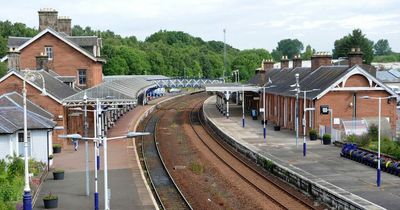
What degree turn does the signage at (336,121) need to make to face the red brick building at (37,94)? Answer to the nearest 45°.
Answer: approximately 45° to its right

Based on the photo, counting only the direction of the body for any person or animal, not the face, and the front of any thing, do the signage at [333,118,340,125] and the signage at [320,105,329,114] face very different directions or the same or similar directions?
same or similar directions

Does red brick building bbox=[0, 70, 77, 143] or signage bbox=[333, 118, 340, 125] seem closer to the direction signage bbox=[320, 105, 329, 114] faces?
the red brick building

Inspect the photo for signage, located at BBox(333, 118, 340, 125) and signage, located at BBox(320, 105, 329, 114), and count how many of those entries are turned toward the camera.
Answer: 2

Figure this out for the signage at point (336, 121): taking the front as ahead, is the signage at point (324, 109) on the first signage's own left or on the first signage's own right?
on the first signage's own right

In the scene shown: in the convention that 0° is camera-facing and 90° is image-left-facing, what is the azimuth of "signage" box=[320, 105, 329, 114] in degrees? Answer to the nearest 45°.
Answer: approximately 0°

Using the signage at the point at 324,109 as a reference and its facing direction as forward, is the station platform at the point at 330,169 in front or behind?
in front

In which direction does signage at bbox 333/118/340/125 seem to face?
toward the camera

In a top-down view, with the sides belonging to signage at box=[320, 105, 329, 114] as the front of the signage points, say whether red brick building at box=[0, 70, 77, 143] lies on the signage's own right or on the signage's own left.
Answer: on the signage's own right
